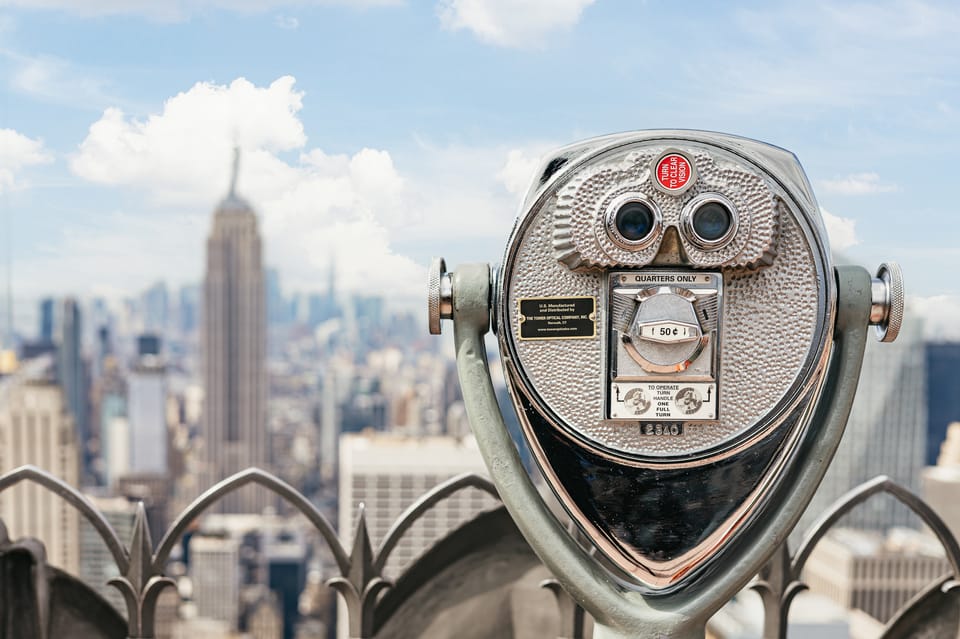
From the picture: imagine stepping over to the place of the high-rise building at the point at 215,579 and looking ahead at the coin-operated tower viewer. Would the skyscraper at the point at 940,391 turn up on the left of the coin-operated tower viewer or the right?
left

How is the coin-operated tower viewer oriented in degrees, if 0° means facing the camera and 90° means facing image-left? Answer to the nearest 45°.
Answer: approximately 0°

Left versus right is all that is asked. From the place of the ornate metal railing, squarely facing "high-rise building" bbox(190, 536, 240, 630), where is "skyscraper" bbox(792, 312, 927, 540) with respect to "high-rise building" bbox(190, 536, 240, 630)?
right

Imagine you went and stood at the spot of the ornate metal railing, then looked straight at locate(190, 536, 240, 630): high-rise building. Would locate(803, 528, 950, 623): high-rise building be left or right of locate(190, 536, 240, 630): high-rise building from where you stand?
right

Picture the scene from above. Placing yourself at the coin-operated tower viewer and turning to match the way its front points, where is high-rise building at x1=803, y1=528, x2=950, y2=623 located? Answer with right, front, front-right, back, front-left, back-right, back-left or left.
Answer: back

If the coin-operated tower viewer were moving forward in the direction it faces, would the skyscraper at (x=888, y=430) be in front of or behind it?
behind

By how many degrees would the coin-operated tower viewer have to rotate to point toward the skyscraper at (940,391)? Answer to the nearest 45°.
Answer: approximately 180°

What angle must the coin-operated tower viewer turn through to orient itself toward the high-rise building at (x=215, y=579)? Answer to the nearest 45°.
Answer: approximately 135° to its right

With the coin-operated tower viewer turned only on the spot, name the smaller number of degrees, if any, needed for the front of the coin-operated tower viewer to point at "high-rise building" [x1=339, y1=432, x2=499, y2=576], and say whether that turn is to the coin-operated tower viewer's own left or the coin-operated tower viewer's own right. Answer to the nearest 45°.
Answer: approximately 180°
